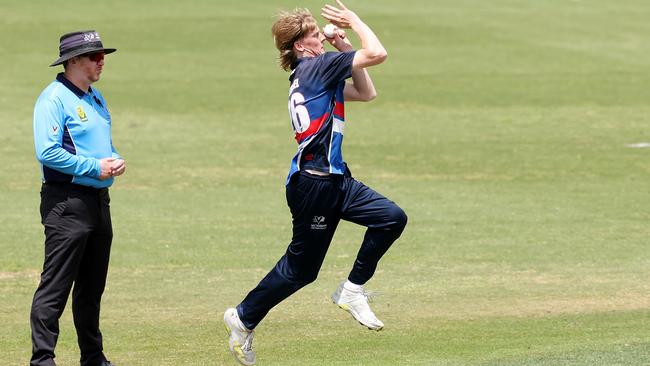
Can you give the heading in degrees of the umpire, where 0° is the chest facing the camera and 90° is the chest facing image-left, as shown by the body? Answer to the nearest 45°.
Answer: approximately 315°
